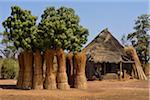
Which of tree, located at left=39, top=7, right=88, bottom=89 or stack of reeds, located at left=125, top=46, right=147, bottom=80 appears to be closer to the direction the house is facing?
the tree

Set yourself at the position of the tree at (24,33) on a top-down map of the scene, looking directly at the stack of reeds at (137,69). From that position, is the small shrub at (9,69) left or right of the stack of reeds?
left

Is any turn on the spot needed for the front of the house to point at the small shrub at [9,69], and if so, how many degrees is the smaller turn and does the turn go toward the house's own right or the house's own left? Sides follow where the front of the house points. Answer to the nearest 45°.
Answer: approximately 90° to the house's own right

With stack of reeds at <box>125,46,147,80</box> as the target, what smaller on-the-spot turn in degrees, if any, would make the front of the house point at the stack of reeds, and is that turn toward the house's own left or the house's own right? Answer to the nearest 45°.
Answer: approximately 90° to the house's own left

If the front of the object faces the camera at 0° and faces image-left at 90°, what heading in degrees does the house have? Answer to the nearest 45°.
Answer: approximately 0°
